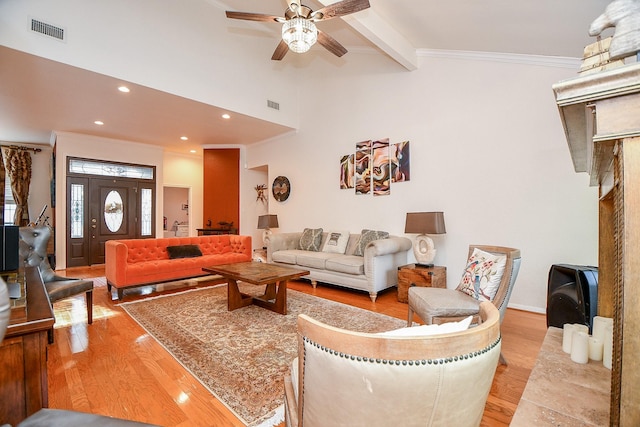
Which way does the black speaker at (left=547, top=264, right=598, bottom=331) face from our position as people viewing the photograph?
facing the viewer and to the left of the viewer

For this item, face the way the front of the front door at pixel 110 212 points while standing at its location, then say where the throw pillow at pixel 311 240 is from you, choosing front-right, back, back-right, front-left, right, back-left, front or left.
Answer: front-left

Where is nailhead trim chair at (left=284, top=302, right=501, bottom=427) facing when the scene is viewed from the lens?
facing away from the viewer and to the left of the viewer

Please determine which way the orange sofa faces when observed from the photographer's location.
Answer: facing the viewer and to the right of the viewer

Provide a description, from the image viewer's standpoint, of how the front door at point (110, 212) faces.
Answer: facing the viewer

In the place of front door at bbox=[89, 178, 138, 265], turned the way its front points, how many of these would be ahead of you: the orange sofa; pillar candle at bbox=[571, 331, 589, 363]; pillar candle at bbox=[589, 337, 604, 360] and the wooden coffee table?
4

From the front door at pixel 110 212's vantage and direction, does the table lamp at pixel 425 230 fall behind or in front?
in front

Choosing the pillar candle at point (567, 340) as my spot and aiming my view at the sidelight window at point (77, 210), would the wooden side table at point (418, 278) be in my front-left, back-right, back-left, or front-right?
front-right

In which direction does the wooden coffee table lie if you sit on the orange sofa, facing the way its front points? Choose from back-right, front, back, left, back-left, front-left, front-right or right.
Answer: front

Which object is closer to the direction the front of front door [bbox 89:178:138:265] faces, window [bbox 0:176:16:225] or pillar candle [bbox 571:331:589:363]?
the pillar candle

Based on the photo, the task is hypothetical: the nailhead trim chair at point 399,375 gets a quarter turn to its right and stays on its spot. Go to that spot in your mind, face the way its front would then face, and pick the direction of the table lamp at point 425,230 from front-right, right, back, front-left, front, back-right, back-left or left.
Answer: front-left

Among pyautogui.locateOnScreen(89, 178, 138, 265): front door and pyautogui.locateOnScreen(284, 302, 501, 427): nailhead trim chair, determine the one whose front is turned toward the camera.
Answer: the front door

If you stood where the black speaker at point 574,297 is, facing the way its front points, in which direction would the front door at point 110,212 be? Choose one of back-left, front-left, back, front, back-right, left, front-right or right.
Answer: front-right

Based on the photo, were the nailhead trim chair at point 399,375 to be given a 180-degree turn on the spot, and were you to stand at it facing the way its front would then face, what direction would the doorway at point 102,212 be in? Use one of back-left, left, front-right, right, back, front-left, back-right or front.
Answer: back

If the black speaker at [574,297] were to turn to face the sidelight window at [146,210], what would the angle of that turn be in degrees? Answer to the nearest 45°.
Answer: approximately 45° to its right

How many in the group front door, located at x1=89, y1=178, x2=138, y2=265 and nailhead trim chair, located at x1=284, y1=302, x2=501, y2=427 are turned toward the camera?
1

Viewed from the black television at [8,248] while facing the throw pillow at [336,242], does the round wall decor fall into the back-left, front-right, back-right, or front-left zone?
front-left

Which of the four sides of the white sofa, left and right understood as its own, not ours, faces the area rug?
front
